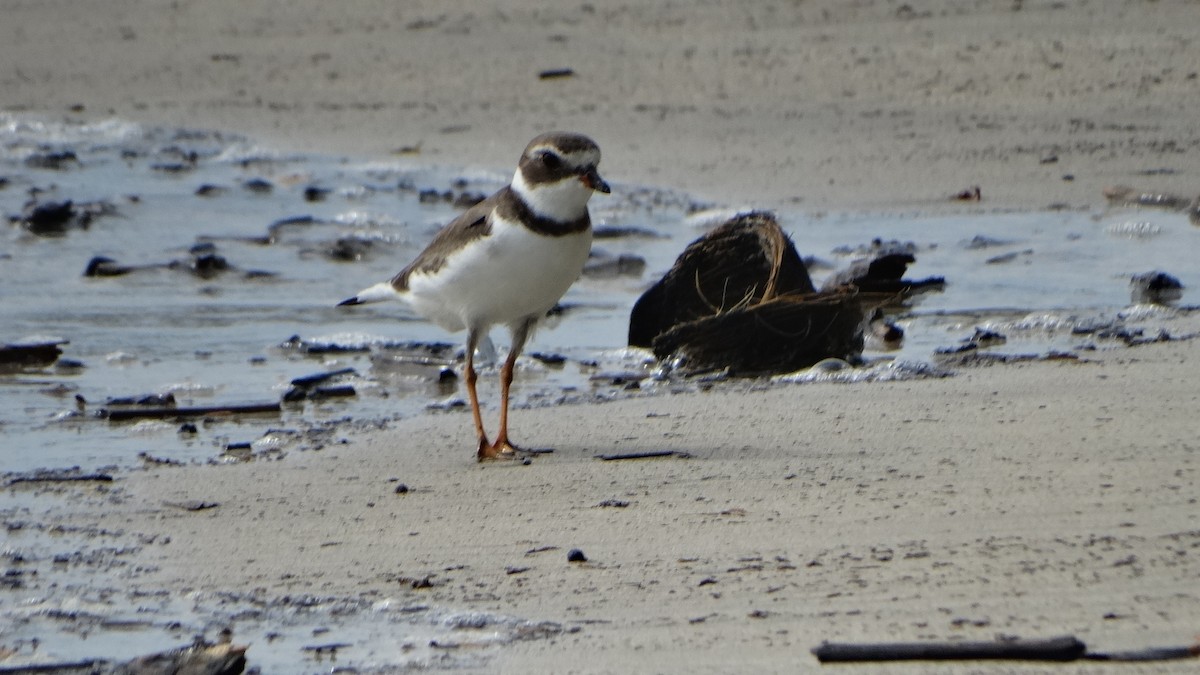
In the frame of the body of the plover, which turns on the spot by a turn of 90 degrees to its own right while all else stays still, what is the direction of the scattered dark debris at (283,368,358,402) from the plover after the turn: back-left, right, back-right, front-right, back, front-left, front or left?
right

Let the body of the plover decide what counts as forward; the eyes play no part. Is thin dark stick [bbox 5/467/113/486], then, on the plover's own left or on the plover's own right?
on the plover's own right

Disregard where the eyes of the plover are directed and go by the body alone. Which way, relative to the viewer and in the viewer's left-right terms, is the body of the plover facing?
facing the viewer and to the right of the viewer

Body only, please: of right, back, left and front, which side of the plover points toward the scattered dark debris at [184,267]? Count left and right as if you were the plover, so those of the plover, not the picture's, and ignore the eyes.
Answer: back

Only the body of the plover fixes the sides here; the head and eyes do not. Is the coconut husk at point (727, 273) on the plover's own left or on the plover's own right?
on the plover's own left

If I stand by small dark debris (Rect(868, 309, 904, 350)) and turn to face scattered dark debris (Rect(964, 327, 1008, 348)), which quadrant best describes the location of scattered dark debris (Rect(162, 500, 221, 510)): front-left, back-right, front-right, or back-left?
back-right

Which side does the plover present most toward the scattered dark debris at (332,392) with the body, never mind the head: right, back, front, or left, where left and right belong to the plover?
back
